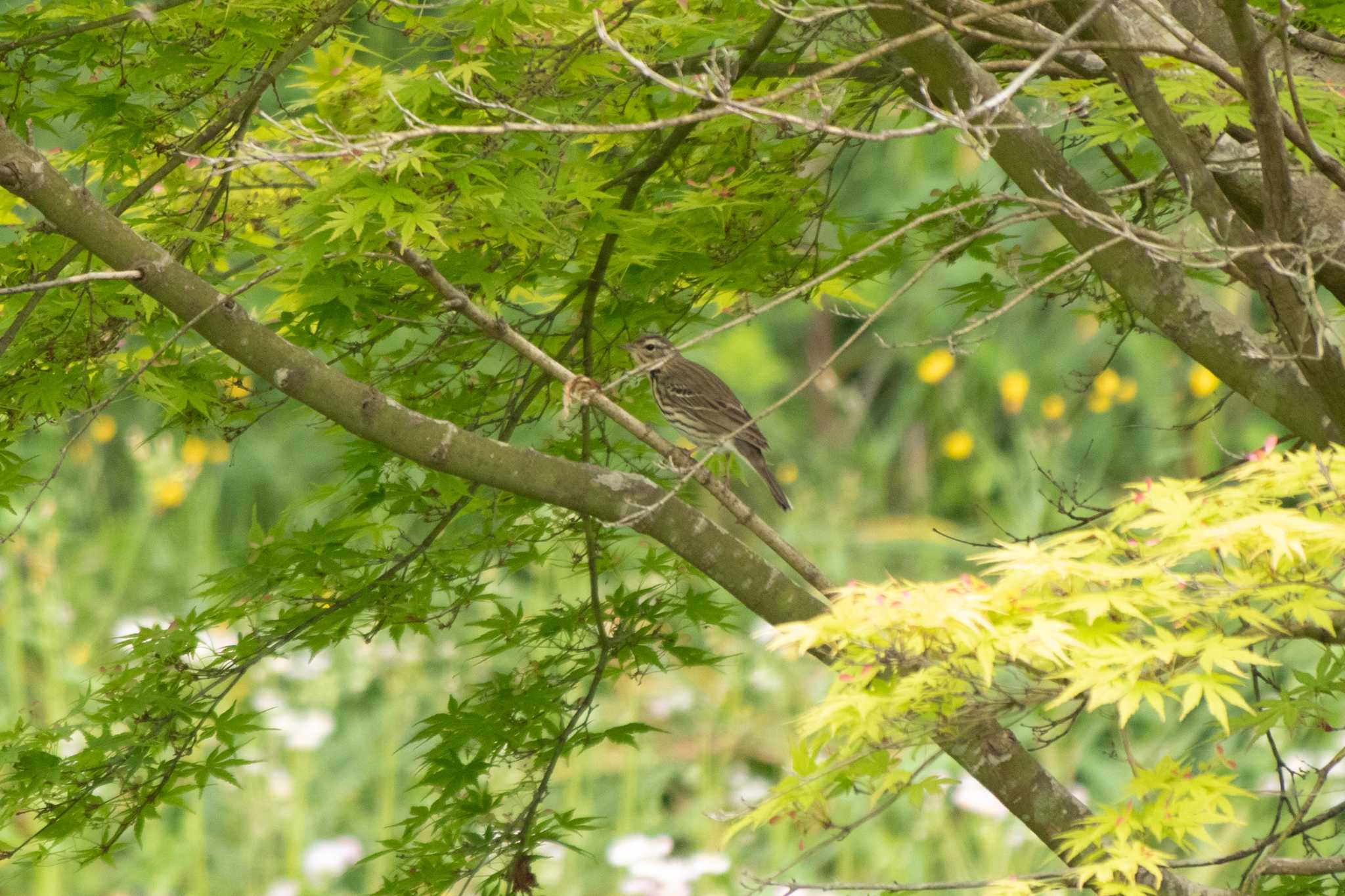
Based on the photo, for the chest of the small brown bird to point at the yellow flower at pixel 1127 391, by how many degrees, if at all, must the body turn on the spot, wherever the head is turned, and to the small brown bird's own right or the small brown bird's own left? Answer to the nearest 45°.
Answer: approximately 135° to the small brown bird's own right

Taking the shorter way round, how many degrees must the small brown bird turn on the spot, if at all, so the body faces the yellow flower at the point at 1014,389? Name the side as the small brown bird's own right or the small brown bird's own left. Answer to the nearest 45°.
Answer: approximately 135° to the small brown bird's own right

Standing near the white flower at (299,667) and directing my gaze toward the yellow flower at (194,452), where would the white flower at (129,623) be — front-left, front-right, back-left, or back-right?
front-left

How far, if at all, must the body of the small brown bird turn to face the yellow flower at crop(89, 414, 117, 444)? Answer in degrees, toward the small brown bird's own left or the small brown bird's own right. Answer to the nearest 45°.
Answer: approximately 45° to the small brown bird's own right

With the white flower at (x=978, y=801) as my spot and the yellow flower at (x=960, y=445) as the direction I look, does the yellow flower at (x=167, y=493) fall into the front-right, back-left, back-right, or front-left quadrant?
front-left

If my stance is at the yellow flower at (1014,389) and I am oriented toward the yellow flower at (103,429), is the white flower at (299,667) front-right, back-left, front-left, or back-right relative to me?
front-left

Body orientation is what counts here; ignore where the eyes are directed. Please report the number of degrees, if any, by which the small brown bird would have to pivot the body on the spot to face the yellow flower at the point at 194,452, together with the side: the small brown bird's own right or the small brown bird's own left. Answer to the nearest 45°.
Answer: approximately 45° to the small brown bird's own right

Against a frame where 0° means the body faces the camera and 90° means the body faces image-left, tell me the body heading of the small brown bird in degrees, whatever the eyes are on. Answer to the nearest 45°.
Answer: approximately 90°
